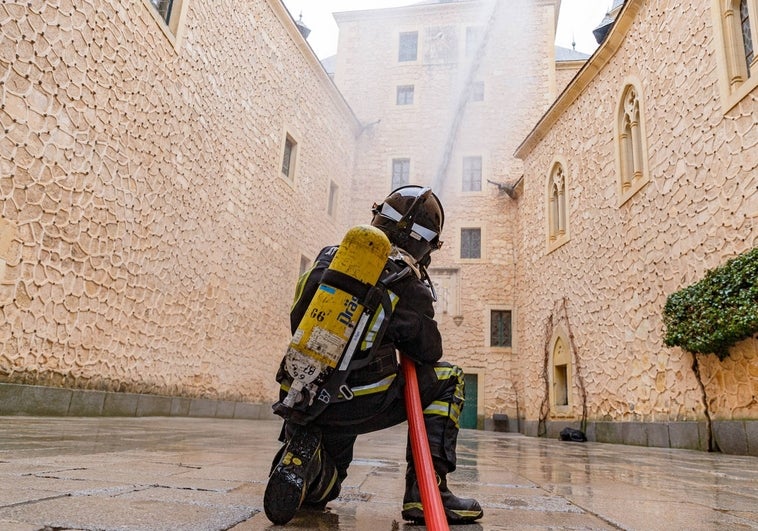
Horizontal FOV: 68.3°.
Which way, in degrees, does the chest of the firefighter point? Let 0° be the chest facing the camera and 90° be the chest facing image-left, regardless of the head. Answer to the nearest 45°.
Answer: approximately 225°

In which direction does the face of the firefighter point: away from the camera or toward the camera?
away from the camera

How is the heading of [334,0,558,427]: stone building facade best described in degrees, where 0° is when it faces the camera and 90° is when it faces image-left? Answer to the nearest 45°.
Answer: approximately 0°

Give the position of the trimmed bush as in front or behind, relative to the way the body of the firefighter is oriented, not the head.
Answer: in front

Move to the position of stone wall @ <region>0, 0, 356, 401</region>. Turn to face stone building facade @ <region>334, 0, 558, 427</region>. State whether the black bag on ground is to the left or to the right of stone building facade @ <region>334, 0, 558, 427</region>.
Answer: right

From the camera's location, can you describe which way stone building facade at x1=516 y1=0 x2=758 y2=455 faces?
facing the viewer and to the left of the viewer

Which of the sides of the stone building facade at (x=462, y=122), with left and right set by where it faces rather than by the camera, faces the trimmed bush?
front

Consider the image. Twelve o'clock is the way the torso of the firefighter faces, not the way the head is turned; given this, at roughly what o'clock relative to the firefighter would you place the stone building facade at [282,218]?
The stone building facade is roughly at 10 o'clock from the firefighter.
